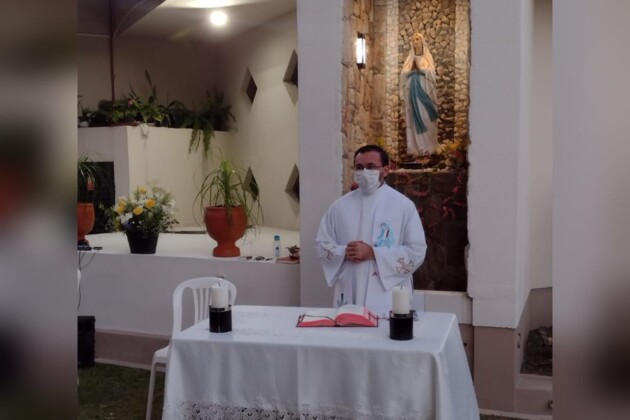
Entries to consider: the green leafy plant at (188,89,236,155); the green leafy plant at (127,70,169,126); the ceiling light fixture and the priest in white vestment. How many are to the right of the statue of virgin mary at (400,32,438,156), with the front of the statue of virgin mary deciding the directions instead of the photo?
3

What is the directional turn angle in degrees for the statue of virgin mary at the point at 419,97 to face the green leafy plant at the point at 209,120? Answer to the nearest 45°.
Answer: approximately 90° to its right

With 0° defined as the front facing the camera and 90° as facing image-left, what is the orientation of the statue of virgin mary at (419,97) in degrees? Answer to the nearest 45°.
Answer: approximately 45°

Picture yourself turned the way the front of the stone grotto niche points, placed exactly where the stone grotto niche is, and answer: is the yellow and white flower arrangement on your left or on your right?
on your right

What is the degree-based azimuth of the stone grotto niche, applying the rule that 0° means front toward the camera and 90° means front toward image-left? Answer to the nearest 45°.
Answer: approximately 0°

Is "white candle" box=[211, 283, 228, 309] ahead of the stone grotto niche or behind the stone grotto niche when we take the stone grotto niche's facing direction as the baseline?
ahead

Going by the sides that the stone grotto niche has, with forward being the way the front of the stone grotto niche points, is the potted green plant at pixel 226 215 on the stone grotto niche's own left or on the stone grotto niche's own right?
on the stone grotto niche's own right

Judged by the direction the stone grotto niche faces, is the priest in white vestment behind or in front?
in front

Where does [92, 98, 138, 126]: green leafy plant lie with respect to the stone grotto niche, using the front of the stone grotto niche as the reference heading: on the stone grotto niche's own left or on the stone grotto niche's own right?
on the stone grotto niche's own right

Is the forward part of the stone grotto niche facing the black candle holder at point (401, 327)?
yes

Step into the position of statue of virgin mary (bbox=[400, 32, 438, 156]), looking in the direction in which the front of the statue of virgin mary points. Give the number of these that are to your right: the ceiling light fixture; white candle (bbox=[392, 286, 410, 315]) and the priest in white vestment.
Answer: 1

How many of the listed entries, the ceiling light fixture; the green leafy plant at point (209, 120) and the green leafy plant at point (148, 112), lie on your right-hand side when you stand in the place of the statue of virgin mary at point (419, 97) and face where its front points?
3

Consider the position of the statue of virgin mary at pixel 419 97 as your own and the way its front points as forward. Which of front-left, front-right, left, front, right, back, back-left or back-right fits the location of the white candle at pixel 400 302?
front-left
